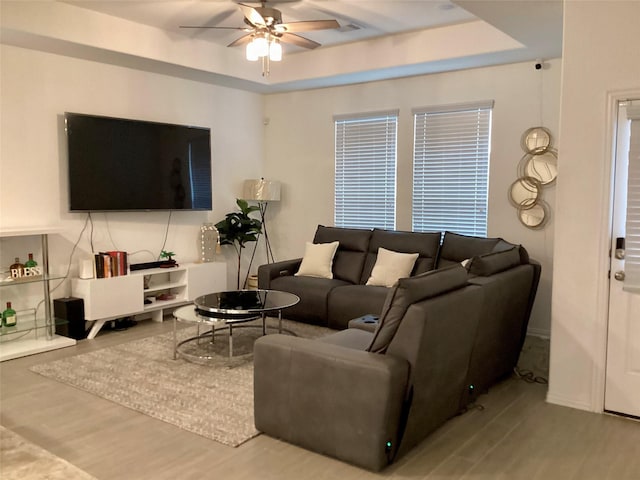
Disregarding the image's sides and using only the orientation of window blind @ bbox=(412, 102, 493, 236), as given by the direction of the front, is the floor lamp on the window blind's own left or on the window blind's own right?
on the window blind's own right

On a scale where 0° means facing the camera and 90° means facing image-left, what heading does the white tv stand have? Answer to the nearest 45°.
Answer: approximately 315°

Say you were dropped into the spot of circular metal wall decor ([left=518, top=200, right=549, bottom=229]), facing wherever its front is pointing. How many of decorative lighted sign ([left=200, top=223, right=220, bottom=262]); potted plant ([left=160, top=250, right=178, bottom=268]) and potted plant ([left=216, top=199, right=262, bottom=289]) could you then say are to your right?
3

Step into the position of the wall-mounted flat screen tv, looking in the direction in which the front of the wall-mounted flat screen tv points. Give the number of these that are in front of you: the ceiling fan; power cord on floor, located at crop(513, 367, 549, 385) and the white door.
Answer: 3

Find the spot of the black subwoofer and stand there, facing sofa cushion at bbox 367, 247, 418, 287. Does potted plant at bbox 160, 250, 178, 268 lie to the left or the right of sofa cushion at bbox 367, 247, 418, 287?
left

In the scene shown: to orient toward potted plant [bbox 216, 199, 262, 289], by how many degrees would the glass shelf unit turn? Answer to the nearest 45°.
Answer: approximately 45° to its left

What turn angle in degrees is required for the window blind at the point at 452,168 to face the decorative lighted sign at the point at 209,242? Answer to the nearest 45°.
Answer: approximately 45° to its right

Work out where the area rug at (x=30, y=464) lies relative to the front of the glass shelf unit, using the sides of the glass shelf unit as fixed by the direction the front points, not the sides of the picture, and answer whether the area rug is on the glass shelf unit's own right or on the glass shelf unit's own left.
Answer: on the glass shelf unit's own right

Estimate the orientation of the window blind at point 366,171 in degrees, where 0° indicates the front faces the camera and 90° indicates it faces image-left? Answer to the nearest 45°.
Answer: approximately 45°

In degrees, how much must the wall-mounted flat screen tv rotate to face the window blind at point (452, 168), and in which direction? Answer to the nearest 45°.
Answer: approximately 45° to its left

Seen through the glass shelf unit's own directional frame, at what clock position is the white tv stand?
The white tv stand is roughly at 10 o'clock from the glass shelf unit.

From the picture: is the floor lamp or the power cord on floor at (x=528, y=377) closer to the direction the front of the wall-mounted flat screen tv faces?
the power cord on floor
